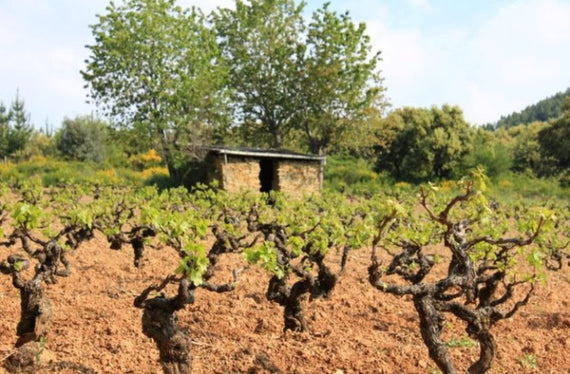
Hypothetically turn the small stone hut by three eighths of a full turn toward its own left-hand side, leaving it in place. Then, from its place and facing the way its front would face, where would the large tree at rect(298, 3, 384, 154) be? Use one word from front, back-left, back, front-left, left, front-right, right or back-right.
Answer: front

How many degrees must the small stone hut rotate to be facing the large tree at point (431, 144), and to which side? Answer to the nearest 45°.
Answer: approximately 135° to its left

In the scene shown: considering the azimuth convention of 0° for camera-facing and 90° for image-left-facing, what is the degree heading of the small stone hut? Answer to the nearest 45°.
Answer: approximately 0°

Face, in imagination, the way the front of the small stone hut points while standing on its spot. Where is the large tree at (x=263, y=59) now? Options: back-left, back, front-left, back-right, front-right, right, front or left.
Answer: back

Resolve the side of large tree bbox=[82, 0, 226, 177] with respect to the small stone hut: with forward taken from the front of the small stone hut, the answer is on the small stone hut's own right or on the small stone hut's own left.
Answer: on the small stone hut's own right

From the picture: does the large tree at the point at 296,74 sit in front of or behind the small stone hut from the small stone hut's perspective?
behind
